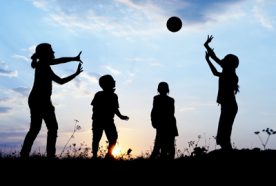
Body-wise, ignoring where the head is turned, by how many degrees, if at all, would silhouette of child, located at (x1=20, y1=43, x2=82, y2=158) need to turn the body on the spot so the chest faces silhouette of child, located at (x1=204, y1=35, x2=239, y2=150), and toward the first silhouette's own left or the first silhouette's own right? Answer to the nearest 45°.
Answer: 0° — they already face them

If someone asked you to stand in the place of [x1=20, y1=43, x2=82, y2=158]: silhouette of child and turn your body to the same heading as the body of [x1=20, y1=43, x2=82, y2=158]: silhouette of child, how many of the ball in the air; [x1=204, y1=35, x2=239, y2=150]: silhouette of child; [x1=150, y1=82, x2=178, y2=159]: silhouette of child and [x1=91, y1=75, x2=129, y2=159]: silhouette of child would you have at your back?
0

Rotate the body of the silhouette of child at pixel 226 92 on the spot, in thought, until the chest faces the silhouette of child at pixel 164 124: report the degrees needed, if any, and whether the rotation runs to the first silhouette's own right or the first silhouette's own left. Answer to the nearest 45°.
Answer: approximately 45° to the first silhouette's own right

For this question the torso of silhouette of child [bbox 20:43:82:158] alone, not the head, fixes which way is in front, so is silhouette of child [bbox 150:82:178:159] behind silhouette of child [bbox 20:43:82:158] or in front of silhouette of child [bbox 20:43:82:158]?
in front

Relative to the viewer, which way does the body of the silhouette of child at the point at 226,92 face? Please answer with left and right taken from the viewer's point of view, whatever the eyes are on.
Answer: facing to the left of the viewer

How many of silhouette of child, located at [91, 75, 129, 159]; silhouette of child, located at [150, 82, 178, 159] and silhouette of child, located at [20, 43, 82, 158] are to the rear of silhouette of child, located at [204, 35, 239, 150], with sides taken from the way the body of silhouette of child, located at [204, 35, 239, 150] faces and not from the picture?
0

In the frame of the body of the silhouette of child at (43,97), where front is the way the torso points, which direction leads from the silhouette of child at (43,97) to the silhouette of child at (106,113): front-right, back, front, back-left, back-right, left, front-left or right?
front-left

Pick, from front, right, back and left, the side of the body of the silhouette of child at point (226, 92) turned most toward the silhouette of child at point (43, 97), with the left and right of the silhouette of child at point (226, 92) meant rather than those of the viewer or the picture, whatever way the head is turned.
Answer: front

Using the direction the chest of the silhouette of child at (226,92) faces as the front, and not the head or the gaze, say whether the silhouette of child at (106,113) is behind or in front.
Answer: in front

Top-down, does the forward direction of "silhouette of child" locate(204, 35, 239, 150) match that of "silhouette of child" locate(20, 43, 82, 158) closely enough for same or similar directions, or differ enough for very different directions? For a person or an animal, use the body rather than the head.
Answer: very different directions

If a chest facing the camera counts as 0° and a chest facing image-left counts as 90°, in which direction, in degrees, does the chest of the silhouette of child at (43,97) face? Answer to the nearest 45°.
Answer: approximately 270°

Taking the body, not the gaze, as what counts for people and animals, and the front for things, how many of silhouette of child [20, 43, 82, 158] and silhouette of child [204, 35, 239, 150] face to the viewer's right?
1

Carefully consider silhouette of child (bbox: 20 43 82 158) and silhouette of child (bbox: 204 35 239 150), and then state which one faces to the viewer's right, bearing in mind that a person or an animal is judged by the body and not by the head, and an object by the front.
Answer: silhouette of child (bbox: 20 43 82 158)
